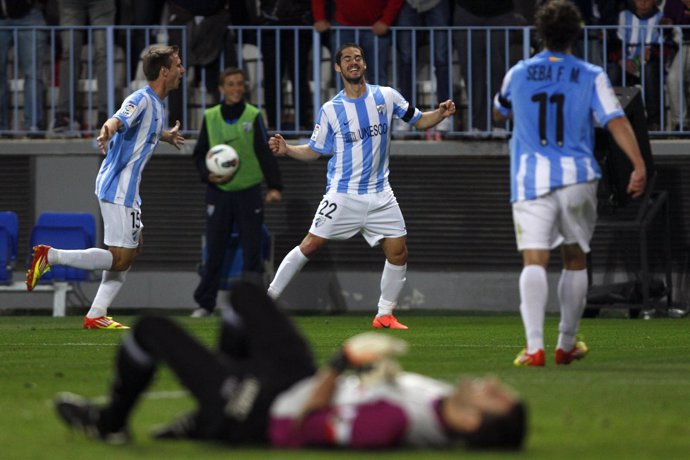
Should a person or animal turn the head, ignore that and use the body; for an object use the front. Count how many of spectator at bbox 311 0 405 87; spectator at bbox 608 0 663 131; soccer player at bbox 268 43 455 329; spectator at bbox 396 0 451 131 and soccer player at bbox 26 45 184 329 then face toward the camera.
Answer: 4

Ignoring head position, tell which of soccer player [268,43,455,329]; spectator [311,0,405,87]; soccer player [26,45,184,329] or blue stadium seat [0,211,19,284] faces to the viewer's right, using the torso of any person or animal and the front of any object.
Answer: soccer player [26,45,184,329]

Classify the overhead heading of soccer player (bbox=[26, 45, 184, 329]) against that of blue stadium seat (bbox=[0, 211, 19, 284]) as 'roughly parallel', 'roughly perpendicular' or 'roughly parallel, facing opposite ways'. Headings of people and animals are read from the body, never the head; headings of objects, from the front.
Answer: roughly perpendicular

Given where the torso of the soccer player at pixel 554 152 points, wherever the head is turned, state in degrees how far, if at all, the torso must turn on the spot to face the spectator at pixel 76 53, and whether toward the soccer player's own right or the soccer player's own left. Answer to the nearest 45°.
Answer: approximately 45° to the soccer player's own left

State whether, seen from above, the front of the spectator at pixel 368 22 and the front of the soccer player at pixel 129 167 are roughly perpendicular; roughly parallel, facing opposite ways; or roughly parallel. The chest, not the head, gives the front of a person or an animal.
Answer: roughly perpendicular

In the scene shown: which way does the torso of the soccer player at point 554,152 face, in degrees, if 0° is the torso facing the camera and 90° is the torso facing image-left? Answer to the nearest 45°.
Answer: approximately 180°

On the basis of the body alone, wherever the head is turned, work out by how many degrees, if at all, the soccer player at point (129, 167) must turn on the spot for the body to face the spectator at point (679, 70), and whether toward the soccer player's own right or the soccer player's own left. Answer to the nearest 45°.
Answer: approximately 45° to the soccer player's own left

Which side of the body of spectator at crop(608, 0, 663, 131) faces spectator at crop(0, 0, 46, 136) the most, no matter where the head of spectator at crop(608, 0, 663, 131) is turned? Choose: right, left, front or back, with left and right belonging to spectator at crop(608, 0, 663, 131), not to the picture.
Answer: right

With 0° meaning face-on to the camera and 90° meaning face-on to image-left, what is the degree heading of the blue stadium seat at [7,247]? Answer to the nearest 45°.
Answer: approximately 0°

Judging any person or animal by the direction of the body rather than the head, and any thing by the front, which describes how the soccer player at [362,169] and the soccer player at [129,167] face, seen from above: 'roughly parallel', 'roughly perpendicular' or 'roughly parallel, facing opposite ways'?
roughly perpendicular

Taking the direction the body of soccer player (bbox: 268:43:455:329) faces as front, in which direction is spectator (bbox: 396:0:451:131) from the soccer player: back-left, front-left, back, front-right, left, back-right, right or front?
back

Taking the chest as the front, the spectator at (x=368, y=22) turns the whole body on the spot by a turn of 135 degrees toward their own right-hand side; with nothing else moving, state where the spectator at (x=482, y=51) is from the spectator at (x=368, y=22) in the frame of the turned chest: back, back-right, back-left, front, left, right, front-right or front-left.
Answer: back-right

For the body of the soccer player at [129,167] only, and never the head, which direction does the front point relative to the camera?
to the viewer's right

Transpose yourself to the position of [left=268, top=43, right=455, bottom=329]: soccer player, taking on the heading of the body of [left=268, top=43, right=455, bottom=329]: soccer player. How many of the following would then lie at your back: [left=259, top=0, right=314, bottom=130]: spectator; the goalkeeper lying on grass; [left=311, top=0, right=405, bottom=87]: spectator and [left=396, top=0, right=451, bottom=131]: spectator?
3

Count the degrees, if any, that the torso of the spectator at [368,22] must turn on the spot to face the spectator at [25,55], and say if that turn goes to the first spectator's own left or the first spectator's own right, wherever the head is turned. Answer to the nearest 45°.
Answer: approximately 90° to the first spectator's own right

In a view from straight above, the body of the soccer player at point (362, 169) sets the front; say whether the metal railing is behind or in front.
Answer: behind
